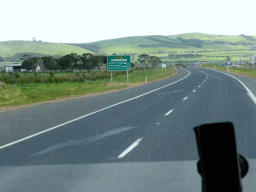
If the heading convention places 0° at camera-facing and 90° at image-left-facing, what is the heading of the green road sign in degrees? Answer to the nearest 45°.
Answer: approximately 0°
